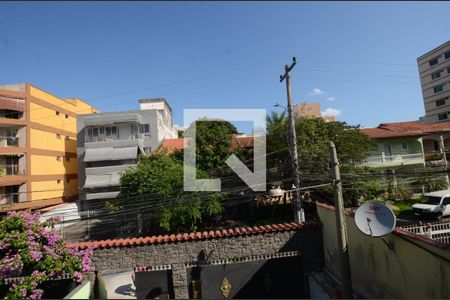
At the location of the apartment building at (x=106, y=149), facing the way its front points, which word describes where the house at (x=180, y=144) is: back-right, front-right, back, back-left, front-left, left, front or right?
left

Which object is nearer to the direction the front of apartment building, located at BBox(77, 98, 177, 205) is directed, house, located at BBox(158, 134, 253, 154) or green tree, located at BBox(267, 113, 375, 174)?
the green tree

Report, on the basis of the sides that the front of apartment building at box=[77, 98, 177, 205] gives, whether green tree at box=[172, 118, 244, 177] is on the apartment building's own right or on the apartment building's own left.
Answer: on the apartment building's own left

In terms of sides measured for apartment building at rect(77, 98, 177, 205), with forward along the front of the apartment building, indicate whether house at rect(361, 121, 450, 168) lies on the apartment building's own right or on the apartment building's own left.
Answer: on the apartment building's own left

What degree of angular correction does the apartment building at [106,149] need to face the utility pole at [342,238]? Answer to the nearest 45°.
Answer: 0° — it already faces it

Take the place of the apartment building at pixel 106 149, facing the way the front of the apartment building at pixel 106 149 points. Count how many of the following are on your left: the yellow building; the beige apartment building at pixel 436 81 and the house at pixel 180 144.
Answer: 2

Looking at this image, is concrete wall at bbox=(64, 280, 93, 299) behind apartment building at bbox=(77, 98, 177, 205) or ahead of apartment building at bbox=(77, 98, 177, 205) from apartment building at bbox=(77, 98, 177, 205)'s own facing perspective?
ahead

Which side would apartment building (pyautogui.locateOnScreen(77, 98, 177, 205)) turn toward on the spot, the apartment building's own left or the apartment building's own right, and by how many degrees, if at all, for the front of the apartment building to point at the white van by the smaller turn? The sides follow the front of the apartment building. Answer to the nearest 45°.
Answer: approximately 45° to the apartment building's own left

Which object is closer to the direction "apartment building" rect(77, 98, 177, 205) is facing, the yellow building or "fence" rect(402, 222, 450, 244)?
the fence

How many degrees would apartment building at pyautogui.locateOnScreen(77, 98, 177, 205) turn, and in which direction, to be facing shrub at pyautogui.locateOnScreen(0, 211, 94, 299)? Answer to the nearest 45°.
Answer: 0° — it already faces it

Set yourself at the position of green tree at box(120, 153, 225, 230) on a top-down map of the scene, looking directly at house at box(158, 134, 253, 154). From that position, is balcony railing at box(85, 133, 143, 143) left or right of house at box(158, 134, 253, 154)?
left

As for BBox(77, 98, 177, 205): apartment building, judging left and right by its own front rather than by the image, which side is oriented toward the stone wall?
front

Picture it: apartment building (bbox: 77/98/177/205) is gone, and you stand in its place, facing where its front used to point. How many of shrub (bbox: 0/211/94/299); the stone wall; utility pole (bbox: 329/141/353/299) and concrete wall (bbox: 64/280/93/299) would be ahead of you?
4

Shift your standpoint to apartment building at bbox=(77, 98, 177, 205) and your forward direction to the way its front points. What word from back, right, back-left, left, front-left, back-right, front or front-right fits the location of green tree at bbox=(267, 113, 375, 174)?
front-left

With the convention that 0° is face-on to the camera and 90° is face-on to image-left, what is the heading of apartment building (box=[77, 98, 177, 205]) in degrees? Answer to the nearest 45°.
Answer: approximately 0°

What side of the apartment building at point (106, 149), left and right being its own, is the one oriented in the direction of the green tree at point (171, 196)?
front
